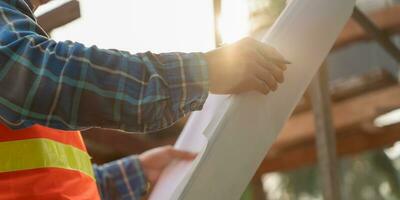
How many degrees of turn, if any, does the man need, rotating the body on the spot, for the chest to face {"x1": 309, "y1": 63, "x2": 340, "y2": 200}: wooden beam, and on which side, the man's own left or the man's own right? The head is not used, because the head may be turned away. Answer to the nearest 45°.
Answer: approximately 45° to the man's own left

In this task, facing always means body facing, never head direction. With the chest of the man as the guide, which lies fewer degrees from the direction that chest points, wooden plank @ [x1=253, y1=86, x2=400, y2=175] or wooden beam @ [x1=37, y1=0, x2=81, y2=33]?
the wooden plank

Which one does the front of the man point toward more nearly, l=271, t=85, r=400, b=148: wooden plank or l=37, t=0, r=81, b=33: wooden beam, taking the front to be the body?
the wooden plank

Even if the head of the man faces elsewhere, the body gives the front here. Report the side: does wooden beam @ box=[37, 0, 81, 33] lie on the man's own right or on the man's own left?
on the man's own left

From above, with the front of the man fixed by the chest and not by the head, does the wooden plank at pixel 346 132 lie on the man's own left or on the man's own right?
on the man's own left

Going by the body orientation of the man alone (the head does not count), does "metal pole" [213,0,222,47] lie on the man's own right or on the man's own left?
on the man's own left

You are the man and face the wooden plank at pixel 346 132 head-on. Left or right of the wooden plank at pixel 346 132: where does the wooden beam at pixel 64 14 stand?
left

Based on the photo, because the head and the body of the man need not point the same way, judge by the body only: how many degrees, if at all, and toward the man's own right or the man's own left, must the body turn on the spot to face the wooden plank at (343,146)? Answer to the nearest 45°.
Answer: approximately 45° to the man's own left

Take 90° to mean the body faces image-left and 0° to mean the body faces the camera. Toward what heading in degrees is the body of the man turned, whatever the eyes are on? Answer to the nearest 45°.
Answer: approximately 270°

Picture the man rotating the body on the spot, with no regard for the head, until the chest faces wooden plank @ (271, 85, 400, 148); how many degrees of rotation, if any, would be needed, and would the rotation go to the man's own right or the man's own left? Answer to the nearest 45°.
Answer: approximately 45° to the man's own left
